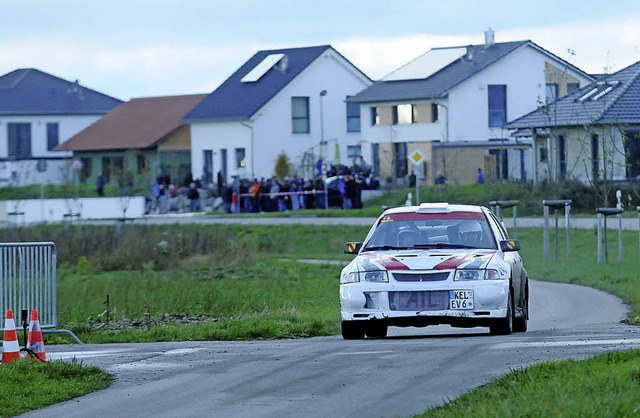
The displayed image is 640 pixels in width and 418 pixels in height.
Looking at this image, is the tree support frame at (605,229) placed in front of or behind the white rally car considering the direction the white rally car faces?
behind

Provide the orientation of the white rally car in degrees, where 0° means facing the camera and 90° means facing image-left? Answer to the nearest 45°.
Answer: approximately 0°

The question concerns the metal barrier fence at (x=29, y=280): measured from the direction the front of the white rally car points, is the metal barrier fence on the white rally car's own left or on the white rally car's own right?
on the white rally car's own right

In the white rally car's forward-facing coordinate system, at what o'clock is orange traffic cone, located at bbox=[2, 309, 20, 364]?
The orange traffic cone is roughly at 2 o'clock from the white rally car.

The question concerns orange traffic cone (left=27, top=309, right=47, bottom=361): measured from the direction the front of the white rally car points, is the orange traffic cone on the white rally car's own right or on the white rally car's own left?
on the white rally car's own right

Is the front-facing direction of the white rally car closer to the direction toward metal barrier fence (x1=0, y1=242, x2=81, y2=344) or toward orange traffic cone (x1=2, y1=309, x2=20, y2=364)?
the orange traffic cone
